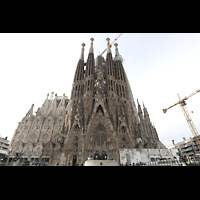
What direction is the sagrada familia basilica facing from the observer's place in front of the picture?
facing the viewer
